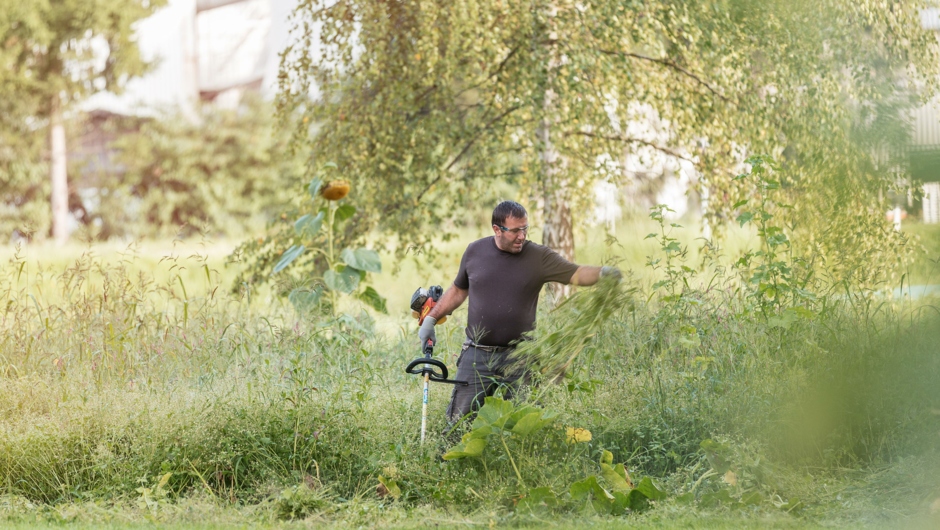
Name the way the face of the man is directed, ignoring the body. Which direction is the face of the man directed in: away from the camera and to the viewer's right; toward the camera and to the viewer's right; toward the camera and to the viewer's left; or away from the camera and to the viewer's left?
toward the camera and to the viewer's right

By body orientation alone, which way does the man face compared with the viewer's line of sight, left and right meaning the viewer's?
facing the viewer and to the right of the viewer

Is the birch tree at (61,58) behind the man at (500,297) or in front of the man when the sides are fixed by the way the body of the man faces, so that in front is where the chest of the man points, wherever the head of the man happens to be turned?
behind

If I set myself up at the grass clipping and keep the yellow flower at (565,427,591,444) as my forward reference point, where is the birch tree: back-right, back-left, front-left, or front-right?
back-right
